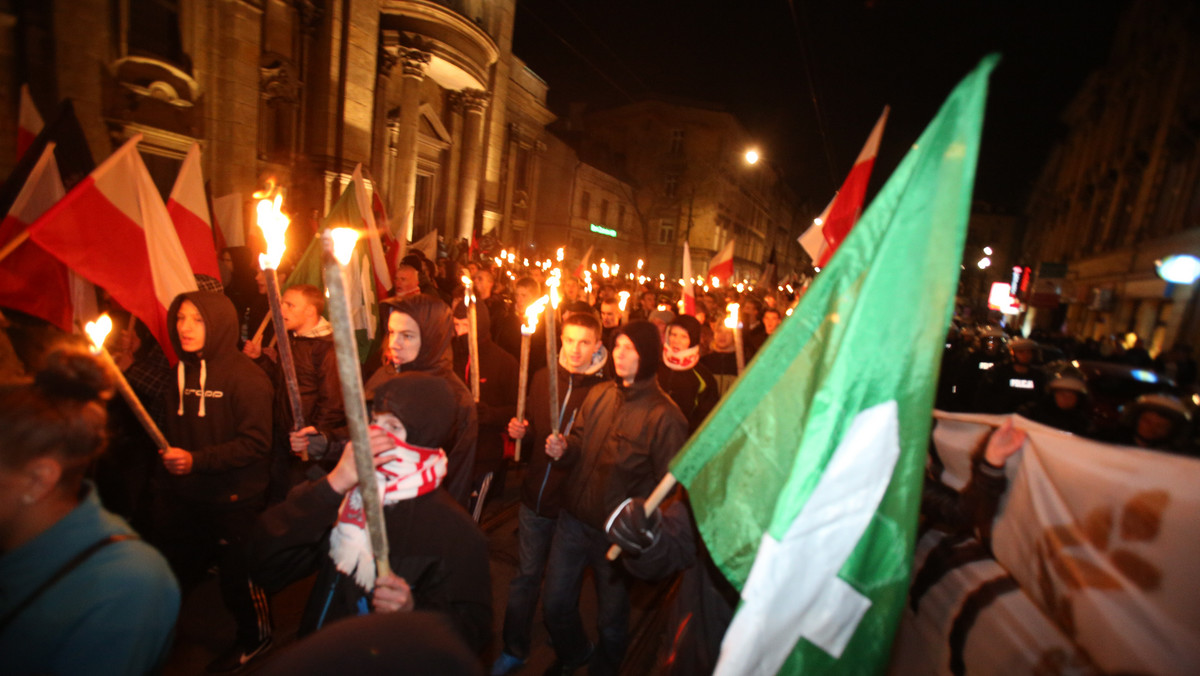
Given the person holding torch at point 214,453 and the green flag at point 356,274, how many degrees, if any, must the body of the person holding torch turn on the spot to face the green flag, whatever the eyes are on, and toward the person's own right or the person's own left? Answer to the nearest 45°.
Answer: approximately 180°

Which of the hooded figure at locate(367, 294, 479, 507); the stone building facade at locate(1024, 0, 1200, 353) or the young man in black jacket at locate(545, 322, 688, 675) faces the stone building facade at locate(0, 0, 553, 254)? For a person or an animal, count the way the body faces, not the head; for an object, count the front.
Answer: the stone building facade at locate(1024, 0, 1200, 353)

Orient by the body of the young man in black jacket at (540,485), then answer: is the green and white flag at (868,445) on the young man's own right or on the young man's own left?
on the young man's own left

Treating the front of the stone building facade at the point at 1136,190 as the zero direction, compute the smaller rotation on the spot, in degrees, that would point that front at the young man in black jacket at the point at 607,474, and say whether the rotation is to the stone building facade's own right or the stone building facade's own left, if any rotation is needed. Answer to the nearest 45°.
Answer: approximately 45° to the stone building facade's own left

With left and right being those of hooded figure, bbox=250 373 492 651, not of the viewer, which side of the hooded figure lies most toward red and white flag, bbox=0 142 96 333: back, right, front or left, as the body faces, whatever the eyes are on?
right

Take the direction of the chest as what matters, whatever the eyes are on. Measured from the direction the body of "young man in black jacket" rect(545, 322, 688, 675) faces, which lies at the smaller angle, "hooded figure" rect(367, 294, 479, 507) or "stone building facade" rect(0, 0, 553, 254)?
the hooded figure

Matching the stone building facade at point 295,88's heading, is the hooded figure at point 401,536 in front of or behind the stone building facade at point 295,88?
in front
